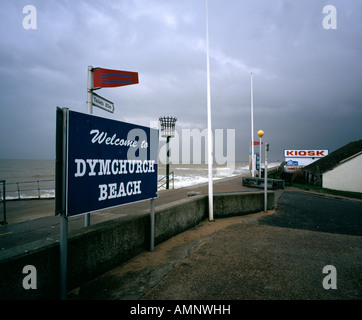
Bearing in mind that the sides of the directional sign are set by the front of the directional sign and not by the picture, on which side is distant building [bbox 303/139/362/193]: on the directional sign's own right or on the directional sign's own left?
on the directional sign's own left

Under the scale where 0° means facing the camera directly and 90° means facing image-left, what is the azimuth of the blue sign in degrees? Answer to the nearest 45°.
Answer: approximately 315°

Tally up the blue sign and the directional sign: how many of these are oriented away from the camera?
0

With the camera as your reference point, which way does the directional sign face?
facing the viewer and to the right of the viewer
